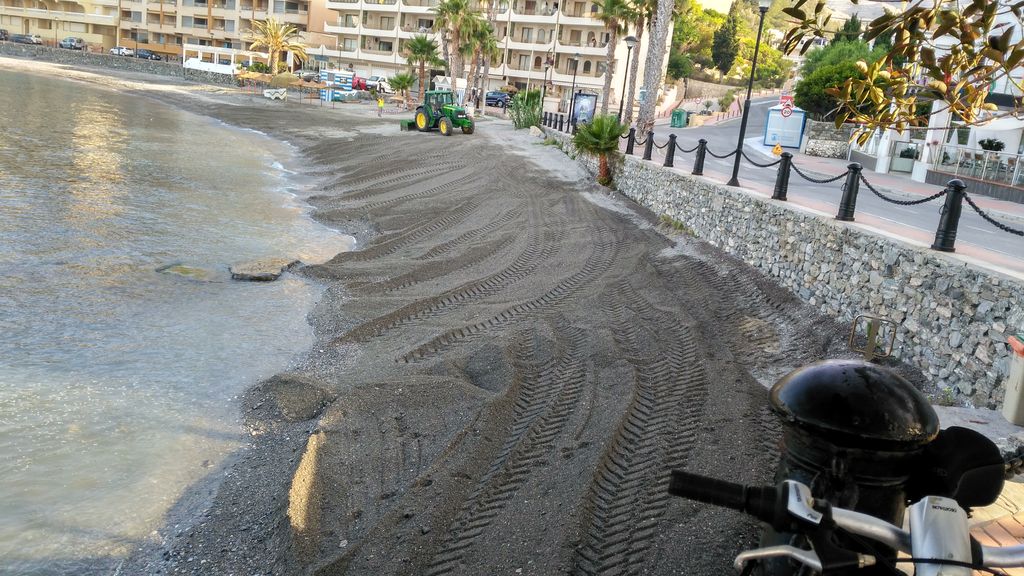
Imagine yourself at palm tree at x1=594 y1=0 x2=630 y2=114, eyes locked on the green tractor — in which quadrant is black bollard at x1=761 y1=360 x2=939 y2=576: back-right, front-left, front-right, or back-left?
front-left

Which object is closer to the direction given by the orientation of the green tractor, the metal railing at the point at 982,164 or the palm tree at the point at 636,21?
the metal railing

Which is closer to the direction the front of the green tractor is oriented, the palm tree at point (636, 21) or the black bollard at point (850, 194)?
the black bollard

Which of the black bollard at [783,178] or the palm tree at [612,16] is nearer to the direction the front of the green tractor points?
the black bollard
